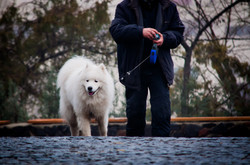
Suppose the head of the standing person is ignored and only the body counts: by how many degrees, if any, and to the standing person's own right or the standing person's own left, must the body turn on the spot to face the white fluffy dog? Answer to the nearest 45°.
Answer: approximately 135° to the standing person's own right

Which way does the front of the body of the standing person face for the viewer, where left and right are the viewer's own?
facing the viewer
